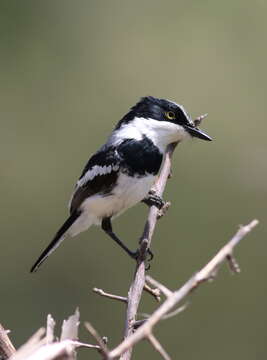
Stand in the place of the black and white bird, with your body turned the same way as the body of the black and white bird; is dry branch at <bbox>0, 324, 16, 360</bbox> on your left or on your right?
on your right

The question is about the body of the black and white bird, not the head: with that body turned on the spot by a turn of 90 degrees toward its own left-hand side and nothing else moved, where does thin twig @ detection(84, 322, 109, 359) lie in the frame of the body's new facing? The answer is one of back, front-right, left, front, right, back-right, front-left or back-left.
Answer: back

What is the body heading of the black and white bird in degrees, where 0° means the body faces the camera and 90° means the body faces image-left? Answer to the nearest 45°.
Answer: approximately 270°
